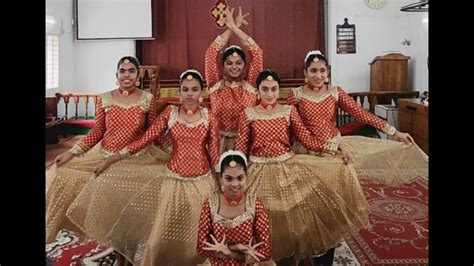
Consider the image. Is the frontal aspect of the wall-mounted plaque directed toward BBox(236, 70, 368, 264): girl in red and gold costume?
yes

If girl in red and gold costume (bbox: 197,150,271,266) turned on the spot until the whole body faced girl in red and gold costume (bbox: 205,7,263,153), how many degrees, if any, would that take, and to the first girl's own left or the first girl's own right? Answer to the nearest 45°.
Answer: approximately 180°
